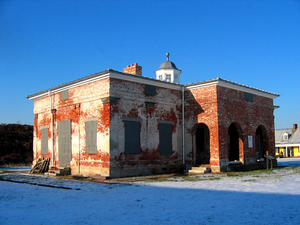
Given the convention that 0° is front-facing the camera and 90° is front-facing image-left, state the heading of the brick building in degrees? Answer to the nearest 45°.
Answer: approximately 315°

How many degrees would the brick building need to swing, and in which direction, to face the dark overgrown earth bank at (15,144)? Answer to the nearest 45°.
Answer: approximately 180°

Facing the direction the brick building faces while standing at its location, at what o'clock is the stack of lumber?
The stack of lumber is roughly at 5 o'clock from the brick building.
